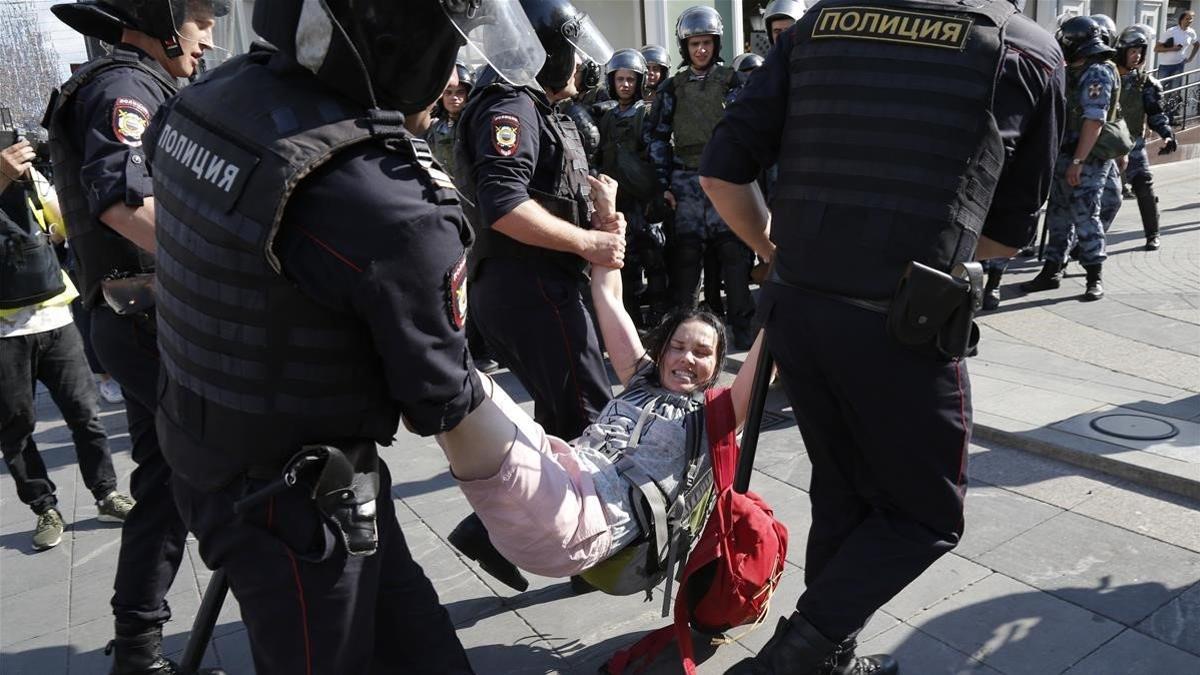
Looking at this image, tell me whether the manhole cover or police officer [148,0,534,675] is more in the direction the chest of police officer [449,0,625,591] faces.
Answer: the manhole cover

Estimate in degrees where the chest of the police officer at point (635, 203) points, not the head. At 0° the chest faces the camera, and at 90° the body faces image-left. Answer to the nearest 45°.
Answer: approximately 0°

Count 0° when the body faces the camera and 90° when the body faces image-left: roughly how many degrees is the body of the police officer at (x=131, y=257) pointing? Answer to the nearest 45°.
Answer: approximately 270°

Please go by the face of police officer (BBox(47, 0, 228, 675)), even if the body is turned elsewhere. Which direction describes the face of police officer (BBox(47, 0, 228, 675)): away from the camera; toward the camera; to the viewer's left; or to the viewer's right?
to the viewer's right

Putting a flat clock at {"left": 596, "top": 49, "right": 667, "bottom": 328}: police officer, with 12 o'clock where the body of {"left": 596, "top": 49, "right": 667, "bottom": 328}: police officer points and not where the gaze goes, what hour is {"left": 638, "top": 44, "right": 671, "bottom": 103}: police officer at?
{"left": 638, "top": 44, "right": 671, "bottom": 103}: police officer is roughly at 6 o'clock from {"left": 596, "top": 49, "right": 667, "bottom": 328}: police officer.
